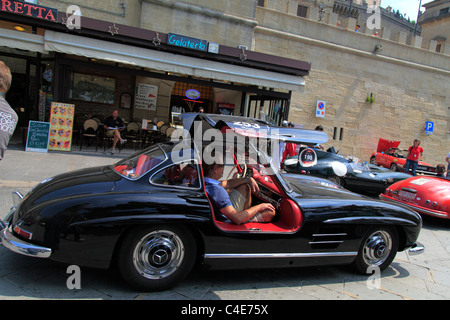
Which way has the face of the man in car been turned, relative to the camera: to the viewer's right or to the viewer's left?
to the viewer's right

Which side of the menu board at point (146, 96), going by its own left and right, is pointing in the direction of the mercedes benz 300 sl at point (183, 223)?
front

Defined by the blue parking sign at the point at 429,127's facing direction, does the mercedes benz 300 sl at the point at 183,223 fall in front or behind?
in front

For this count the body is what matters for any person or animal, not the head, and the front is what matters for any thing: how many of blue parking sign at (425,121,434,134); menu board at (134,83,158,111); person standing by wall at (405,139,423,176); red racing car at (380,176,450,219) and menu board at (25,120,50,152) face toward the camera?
4

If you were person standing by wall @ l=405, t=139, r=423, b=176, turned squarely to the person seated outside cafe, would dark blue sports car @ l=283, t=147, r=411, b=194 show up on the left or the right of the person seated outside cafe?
left

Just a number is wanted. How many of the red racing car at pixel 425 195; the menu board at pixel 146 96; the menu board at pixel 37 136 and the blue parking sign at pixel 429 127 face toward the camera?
3

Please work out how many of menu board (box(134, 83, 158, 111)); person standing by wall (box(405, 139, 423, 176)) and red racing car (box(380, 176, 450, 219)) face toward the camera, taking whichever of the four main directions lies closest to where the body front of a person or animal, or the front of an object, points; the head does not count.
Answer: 2

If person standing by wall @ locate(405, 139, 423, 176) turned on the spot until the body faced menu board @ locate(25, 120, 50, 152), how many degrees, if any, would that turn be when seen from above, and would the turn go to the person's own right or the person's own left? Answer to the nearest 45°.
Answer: approximately 45° to the person's own right

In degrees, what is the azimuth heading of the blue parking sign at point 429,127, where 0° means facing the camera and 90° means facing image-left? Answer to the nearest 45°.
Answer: approximately 0°

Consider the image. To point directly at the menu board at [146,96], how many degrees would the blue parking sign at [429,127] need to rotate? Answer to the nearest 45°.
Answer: approximately 45° to its right
